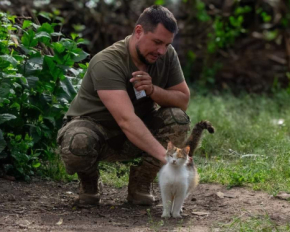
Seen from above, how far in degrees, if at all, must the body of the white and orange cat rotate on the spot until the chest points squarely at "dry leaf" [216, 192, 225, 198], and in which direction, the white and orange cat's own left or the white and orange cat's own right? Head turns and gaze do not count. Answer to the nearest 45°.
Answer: approximately 135° to the white and orange cat's own left

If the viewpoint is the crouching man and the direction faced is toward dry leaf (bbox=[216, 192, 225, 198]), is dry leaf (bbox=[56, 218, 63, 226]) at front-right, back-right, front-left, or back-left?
back-right

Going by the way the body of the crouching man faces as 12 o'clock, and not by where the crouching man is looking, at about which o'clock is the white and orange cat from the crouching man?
The white and orange cat is roughly at 12 o'clock from the crouching man.

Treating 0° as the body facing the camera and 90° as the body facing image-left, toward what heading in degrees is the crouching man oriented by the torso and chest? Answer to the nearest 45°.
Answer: approximately 315°

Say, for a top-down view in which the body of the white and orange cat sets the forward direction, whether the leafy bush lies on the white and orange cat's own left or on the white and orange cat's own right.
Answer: on the white and orange cat's own right

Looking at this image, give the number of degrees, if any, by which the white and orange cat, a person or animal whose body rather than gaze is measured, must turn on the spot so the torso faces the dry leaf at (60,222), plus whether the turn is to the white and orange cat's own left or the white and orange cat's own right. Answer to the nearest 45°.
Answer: approximately 90° to the white and orange cat's own right

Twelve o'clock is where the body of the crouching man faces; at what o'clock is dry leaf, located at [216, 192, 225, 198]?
The dry leaf is roughly at 10 o'clock from the crouching man.

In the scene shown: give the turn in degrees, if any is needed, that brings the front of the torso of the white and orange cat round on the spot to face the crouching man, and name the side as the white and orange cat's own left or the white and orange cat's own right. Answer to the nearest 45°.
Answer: approximately 135° to the white and orange cat's own right

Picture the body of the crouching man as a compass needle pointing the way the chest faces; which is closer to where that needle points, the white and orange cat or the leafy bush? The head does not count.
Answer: the white and orange cat
